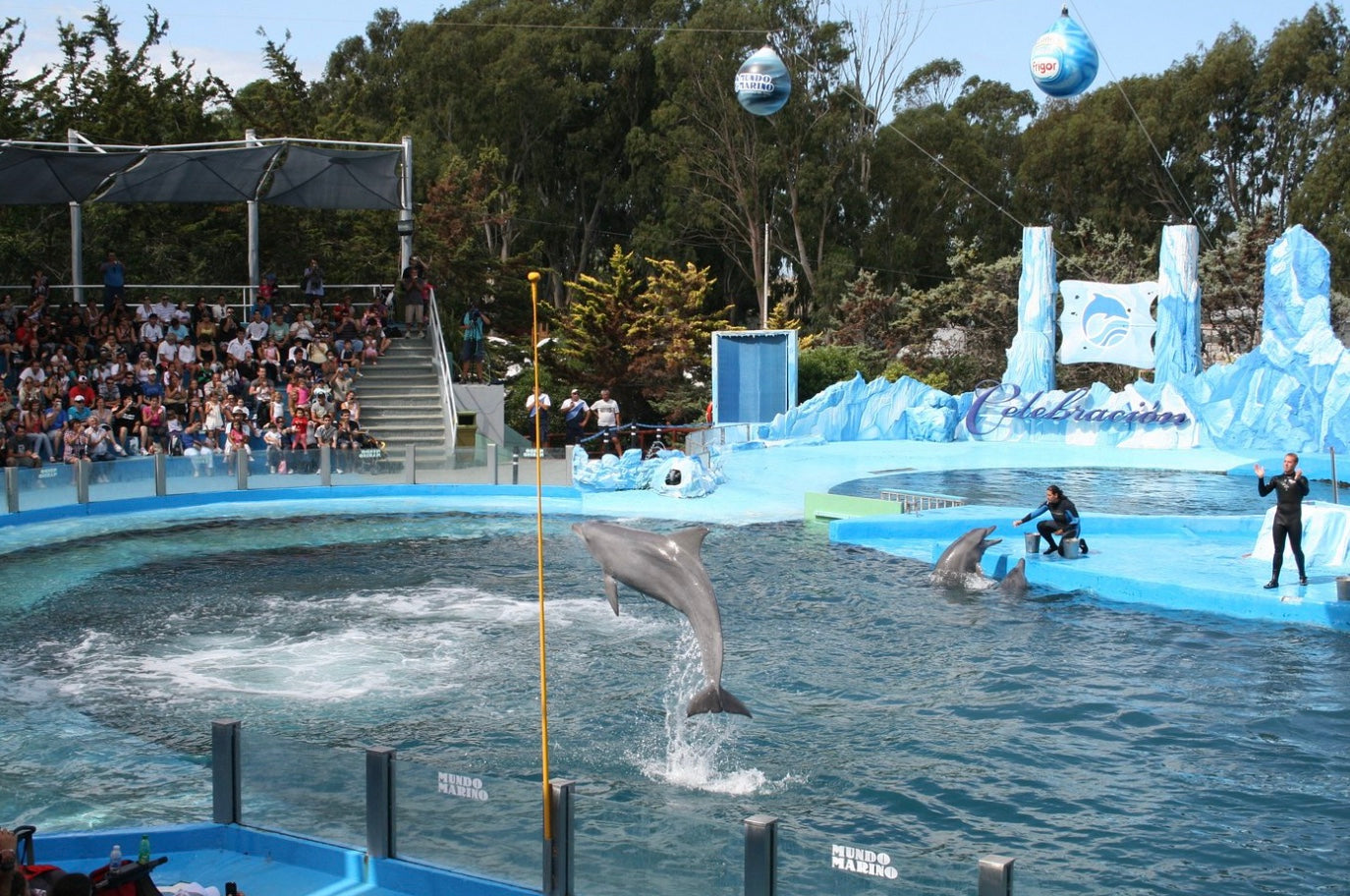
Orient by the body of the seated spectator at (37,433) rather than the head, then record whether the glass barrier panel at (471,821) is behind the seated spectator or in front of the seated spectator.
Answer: in front

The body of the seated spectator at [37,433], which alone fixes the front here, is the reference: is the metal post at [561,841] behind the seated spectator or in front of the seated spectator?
in front

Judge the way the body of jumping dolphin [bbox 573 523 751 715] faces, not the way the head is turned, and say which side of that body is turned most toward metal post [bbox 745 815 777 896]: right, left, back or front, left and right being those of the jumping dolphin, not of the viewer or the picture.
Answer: left

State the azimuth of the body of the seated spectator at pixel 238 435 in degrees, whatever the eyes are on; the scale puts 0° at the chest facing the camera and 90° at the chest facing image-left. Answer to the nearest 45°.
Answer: approximately 0°

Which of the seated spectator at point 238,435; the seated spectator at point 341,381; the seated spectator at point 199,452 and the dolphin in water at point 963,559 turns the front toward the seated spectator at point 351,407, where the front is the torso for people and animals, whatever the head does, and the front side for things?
the seated spectator at point 341,381

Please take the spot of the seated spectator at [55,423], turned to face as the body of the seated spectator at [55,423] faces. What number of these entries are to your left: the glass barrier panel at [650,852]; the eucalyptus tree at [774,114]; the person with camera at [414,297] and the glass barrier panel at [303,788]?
2

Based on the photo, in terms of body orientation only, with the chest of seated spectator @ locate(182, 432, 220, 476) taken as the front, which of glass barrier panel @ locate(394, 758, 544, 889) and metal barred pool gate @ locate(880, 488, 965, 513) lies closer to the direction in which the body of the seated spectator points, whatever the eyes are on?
the glass barrier panel

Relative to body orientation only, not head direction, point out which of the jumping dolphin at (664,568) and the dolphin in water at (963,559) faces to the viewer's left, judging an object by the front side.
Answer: the jumping dolphin

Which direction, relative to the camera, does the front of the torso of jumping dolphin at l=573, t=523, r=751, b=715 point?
to the viewer's left

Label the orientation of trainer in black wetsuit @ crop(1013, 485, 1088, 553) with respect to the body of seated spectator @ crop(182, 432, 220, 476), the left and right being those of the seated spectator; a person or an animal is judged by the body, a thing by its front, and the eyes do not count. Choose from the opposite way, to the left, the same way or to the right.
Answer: to the right

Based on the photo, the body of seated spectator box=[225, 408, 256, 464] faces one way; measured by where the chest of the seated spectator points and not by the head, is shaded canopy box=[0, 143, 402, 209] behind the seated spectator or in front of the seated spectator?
behind

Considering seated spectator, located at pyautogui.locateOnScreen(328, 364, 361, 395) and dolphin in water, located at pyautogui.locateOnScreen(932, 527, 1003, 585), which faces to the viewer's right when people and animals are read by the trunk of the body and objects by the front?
the dolphin in water

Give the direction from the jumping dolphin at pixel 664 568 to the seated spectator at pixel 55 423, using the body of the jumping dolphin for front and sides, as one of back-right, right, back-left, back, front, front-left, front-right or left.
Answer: front-right
